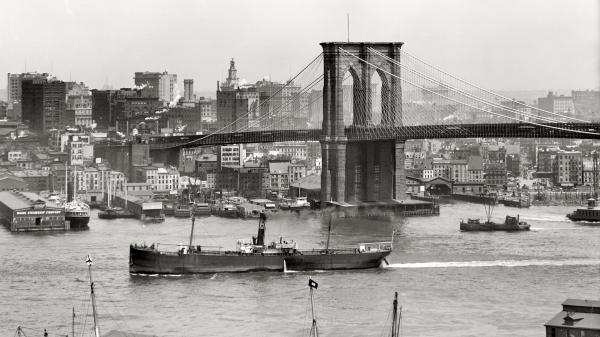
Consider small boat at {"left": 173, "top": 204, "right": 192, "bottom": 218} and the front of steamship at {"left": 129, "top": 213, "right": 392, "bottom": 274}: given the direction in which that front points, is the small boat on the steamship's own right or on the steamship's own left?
on the steamship's own right

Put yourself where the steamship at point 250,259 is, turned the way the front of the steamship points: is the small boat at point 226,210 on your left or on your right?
on your right

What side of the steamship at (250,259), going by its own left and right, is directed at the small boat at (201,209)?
right

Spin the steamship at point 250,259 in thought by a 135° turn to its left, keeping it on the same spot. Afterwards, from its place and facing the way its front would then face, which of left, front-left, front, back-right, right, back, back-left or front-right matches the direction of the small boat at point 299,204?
back-left

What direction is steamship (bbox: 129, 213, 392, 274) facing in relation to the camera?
to the viewer's left
